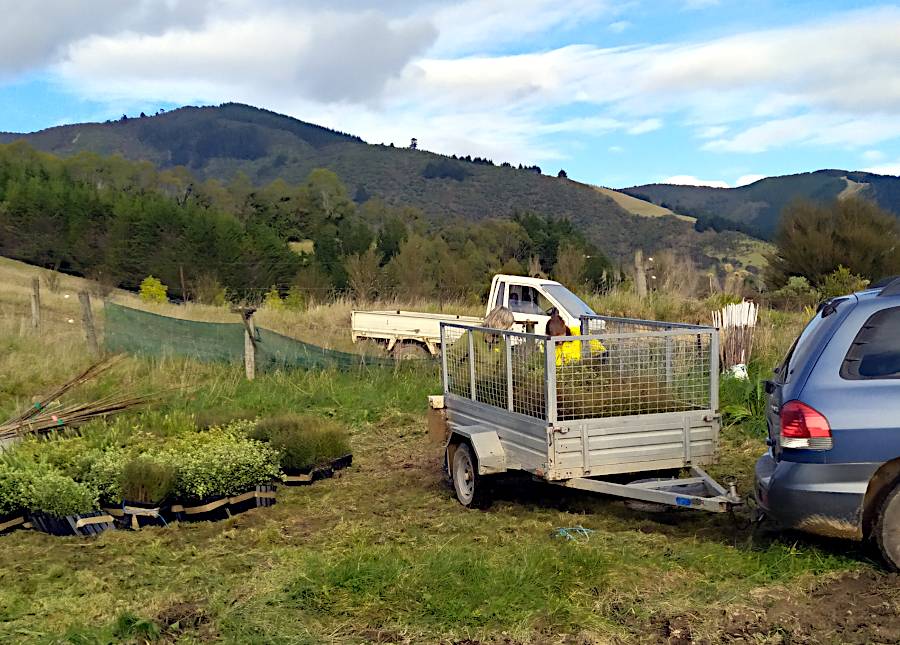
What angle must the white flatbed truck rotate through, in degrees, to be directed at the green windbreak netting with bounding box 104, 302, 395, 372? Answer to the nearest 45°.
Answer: approximately 135° to its right

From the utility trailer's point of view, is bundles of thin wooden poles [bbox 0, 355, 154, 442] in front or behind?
behind

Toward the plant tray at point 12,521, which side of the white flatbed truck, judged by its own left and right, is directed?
right

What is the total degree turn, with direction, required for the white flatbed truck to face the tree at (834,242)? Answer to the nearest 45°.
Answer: approximately 90° to its left

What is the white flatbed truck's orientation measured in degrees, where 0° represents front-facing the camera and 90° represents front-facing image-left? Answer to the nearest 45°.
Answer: approximately 315°

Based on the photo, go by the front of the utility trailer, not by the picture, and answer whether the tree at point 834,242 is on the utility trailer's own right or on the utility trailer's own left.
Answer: on the utility trailer's own left
